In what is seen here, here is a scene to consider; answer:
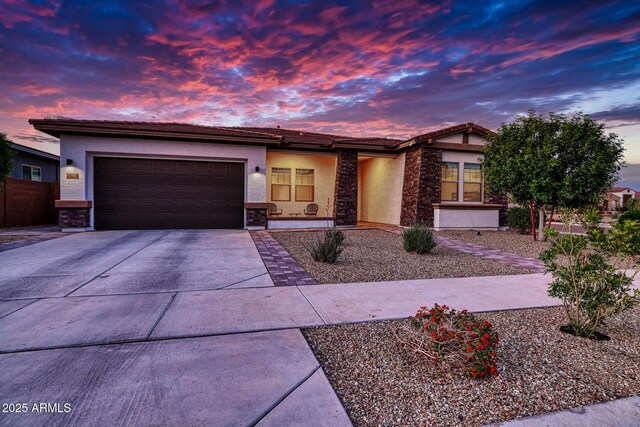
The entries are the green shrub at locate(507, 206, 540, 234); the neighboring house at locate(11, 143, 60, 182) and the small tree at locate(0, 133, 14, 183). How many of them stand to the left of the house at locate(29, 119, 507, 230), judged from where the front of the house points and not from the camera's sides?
1

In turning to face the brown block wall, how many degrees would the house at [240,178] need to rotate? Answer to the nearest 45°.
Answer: approximately 90° to its right

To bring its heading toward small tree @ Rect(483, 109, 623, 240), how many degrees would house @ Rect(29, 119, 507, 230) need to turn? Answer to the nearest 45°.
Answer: approximately 45° to its left

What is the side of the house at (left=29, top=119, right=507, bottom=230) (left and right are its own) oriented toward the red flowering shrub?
front

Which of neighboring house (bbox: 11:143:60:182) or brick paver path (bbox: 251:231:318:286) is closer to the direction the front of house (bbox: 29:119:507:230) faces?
the brick paver path

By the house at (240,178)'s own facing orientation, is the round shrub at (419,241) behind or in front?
in front

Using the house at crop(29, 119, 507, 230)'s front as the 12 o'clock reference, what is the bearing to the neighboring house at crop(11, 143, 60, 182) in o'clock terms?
The neighboring house is roughly at 4 o'clock from the house.

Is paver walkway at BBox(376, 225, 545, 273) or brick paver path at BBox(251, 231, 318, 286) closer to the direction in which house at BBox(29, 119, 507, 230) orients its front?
the brick paver path

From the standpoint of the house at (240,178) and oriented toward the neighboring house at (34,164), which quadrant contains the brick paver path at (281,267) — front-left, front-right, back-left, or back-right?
back-left

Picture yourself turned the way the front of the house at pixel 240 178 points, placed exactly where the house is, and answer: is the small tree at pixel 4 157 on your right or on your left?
on your right

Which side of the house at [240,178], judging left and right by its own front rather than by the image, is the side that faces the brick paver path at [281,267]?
front

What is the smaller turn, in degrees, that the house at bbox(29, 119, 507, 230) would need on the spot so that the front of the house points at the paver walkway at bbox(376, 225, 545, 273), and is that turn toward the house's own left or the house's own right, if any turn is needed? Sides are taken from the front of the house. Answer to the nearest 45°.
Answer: approximately 45° to the house's own left

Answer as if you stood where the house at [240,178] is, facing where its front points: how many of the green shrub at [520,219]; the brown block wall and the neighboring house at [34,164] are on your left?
1

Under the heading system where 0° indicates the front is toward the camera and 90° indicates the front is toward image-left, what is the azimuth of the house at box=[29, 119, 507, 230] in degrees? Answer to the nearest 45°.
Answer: approximately 0°

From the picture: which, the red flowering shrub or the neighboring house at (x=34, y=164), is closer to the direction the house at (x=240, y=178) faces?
the red flowering shrub
